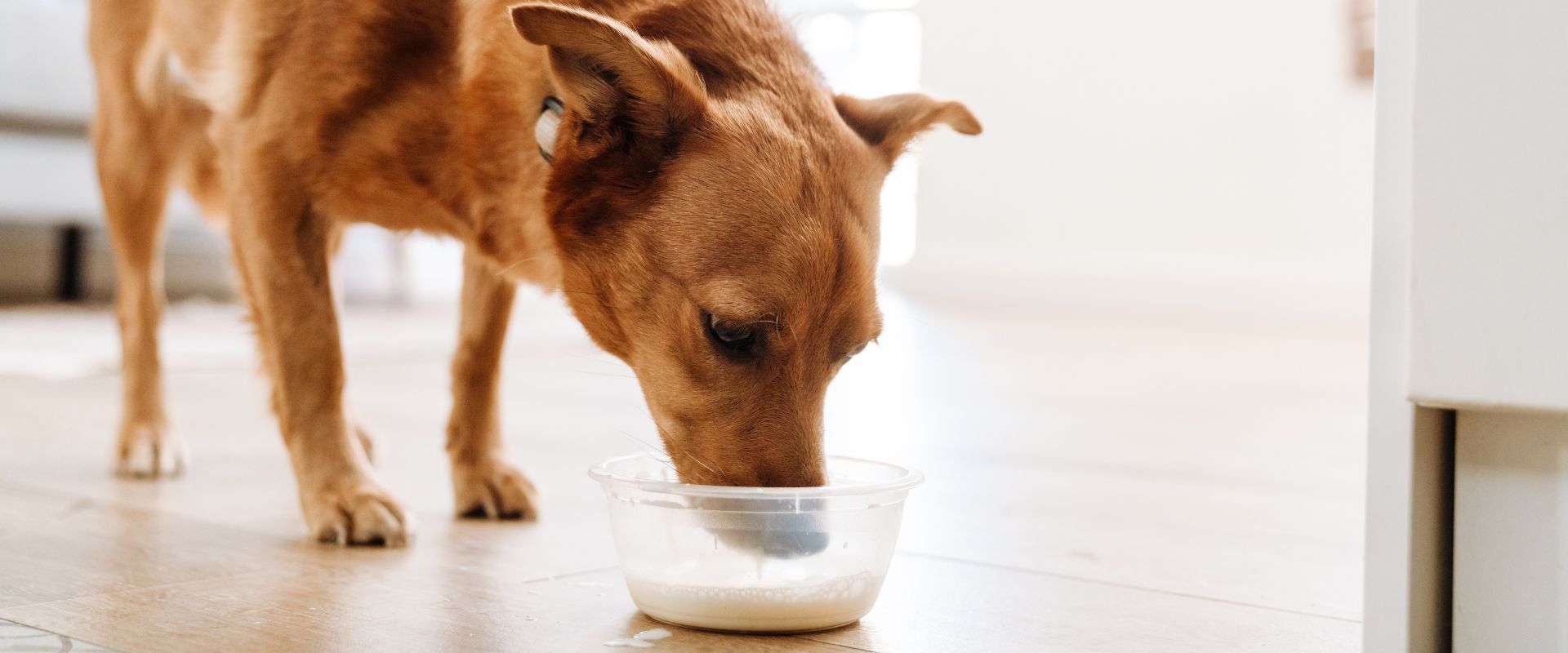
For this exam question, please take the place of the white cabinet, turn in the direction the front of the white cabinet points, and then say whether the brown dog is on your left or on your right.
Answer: on your right

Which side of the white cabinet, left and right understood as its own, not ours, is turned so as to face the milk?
right

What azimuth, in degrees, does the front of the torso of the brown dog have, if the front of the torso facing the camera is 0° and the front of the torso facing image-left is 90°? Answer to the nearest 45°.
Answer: approximately 315°

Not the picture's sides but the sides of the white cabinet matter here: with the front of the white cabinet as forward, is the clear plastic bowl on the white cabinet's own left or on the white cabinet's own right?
on the white cabinet's own right

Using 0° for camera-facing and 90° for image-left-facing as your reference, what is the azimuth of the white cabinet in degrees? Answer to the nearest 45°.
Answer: approximately 0°

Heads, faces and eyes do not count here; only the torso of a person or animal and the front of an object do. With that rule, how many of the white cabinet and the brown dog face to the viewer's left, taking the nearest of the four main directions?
0

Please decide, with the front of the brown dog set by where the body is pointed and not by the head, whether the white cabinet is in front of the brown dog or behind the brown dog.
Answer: in front
